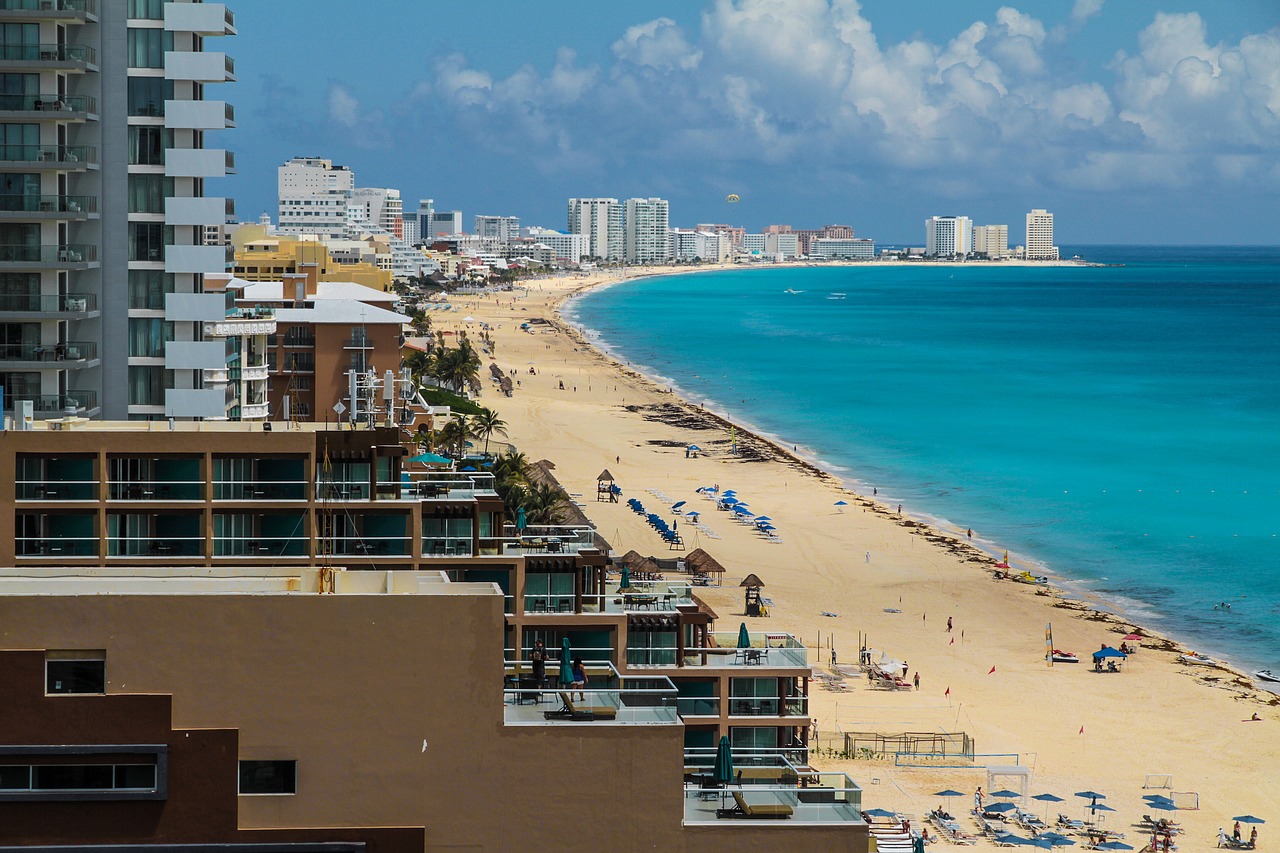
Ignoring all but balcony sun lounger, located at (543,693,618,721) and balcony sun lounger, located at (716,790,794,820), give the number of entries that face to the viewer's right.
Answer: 2

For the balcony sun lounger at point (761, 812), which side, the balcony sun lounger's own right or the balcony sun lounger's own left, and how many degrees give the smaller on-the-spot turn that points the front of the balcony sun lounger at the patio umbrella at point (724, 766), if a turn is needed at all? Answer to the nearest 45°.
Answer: approximately 90° to the balcony sun lounger's own left

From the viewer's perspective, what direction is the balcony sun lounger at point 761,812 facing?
to the viewer's right

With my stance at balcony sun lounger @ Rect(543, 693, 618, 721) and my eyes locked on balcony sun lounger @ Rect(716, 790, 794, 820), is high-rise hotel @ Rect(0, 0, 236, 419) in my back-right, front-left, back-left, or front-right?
back-left

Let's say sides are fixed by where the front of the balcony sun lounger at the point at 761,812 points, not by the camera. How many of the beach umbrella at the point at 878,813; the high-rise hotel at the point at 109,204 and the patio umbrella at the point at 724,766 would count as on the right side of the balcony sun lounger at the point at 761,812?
0

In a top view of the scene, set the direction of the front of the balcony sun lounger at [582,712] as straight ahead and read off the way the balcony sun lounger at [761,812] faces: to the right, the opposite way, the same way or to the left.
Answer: the same way

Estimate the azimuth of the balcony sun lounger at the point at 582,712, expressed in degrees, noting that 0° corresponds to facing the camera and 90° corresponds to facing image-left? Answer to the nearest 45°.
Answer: approximately 270°

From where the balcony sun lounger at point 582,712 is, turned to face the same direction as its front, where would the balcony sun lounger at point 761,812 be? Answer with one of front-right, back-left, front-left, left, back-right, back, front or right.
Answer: front

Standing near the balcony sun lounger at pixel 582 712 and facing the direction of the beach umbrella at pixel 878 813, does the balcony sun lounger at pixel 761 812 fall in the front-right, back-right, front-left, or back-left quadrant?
front-right

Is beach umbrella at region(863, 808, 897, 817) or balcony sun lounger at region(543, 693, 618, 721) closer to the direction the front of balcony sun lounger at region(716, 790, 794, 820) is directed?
the beach umbrella

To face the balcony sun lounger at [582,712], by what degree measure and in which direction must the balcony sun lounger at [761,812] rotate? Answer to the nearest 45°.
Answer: approximately 180°
